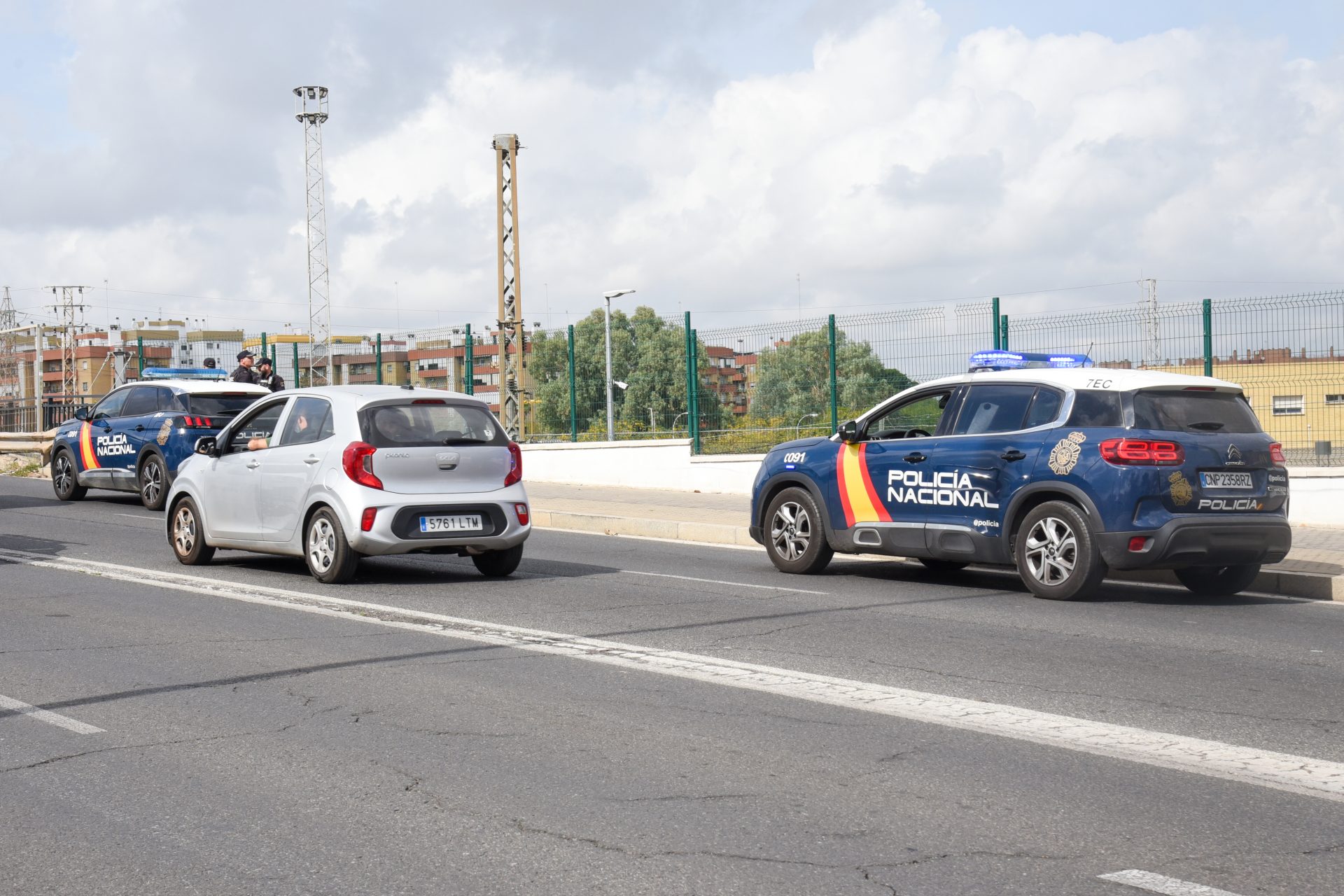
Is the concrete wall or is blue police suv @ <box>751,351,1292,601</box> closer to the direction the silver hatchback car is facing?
the concrete wall

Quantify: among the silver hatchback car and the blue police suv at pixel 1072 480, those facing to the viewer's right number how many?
0

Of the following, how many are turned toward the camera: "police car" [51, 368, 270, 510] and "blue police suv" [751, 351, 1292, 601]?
0

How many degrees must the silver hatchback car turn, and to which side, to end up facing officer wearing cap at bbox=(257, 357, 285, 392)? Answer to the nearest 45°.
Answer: approximately 45° to its right

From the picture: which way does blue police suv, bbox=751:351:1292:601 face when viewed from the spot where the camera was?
facing away from the viewer and to the left of the viewer

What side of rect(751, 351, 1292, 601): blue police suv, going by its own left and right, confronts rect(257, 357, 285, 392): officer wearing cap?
front

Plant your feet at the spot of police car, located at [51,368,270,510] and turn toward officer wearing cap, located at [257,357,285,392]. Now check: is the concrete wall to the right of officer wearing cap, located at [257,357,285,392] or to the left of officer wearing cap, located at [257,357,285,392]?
right

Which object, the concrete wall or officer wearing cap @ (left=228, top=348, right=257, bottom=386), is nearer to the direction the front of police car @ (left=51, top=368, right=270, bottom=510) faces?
the officer wearing cap

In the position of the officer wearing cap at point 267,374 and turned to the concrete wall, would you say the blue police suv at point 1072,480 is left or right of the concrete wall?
right

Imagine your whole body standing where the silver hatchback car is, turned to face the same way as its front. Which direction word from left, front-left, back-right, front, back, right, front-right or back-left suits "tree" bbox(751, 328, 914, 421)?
right

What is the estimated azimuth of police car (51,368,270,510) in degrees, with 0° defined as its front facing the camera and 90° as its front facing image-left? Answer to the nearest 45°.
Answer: approximately 135°

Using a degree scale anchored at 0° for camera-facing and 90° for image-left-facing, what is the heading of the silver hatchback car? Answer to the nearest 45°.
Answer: approximately 135°

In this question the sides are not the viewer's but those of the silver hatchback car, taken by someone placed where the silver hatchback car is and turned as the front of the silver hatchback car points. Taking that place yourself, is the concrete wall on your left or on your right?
on your right
